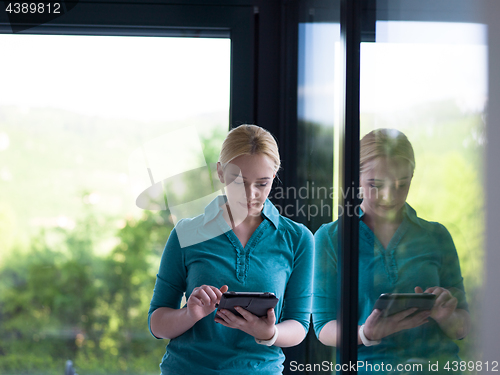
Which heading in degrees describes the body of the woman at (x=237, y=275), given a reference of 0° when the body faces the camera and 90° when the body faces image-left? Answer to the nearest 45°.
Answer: approximately 0°
